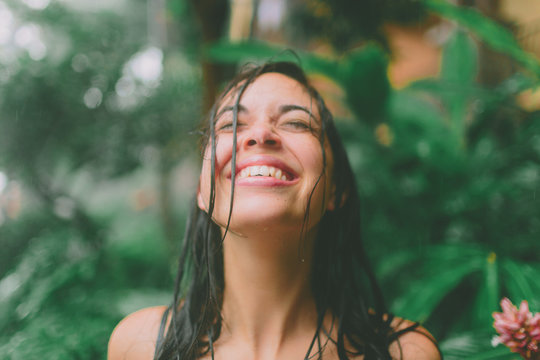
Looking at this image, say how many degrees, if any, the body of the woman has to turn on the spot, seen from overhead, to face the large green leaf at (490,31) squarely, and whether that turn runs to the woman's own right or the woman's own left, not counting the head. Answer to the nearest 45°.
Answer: approximately 135° to the woman's own left

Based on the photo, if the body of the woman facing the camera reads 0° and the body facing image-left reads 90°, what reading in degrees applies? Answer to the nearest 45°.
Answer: approximately 0°

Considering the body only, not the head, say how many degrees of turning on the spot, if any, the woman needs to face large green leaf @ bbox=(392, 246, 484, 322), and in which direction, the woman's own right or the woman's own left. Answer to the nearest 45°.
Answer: approximately 135° to the woman's own left

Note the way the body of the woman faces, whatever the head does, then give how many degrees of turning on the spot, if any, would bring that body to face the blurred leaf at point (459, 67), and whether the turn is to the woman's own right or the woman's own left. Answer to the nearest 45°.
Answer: approximately 135° to the woman's own left
